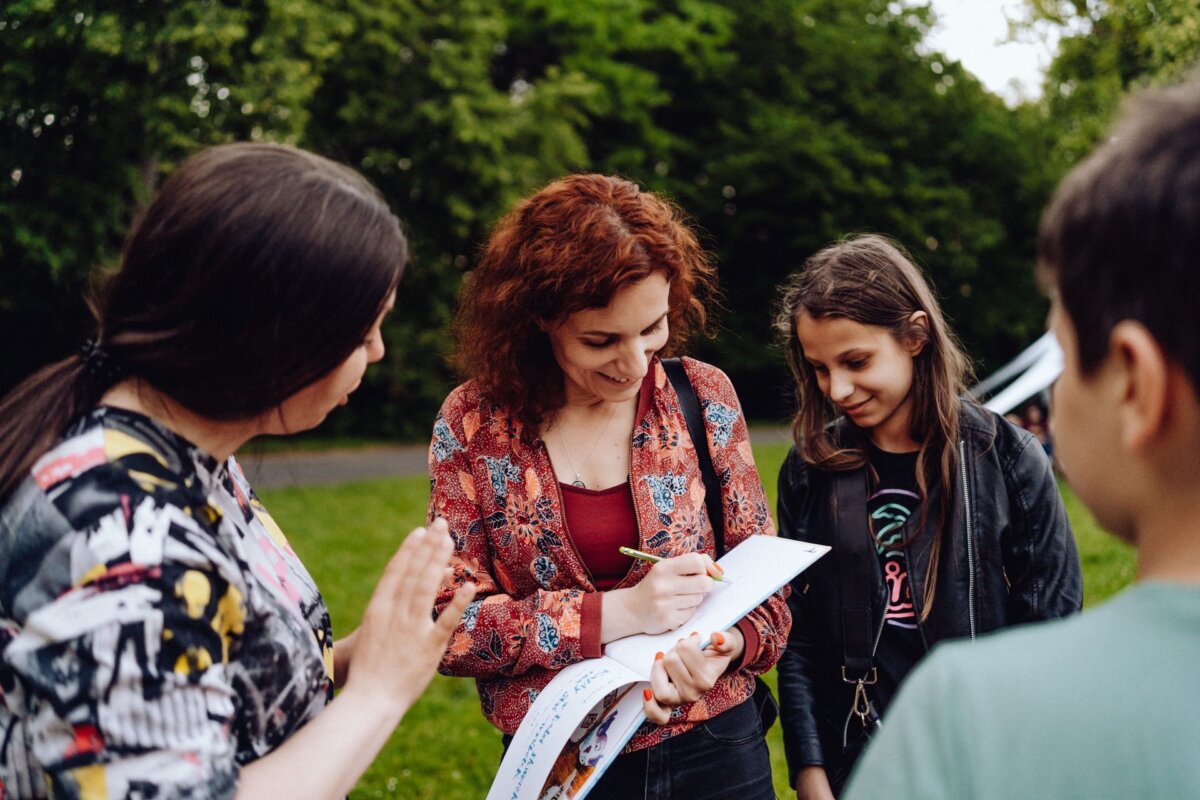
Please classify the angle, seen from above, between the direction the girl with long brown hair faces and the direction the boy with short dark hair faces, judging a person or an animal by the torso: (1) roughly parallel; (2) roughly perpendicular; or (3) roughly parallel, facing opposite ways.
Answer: roughly parallel, facing opposite ways

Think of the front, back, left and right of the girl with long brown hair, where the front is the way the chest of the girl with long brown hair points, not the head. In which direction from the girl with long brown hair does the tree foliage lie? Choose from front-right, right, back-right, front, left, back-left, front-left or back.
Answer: back-right

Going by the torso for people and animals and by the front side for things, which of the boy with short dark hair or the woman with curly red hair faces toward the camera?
the woman with curly red hair

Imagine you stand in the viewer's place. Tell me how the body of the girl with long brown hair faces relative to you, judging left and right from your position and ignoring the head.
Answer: facing the viewer and to the left of the viewer

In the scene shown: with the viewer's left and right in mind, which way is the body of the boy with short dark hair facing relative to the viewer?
facing away from the viewer and to the left of the viewer

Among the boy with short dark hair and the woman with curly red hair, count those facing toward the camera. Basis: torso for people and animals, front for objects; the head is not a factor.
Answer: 1

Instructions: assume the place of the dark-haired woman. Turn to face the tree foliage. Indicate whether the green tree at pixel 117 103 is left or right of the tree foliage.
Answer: left

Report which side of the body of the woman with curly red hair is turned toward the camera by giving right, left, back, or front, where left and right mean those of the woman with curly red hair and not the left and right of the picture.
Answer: front

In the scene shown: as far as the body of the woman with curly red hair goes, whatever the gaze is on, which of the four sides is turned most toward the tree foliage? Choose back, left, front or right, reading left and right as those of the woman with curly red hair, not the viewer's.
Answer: back

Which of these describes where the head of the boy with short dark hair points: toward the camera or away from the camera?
away from the camera

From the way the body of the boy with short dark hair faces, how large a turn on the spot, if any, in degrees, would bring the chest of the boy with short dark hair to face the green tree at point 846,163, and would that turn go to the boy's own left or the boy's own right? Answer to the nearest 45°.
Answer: approximately 45° to the boy's own right

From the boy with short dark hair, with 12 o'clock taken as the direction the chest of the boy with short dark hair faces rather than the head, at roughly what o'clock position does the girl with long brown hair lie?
The girl with long brown hair is roughly at 1 o'clock from the boy with short dark hair.

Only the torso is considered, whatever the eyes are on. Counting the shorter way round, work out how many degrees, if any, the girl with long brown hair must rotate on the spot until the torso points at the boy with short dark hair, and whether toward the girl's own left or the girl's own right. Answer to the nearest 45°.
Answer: approximately 45° to the girl's own left

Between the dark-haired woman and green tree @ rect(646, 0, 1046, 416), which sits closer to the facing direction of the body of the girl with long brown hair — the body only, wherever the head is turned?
the dark-haired woman

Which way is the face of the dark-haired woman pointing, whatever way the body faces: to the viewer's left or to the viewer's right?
to the viewer's right
